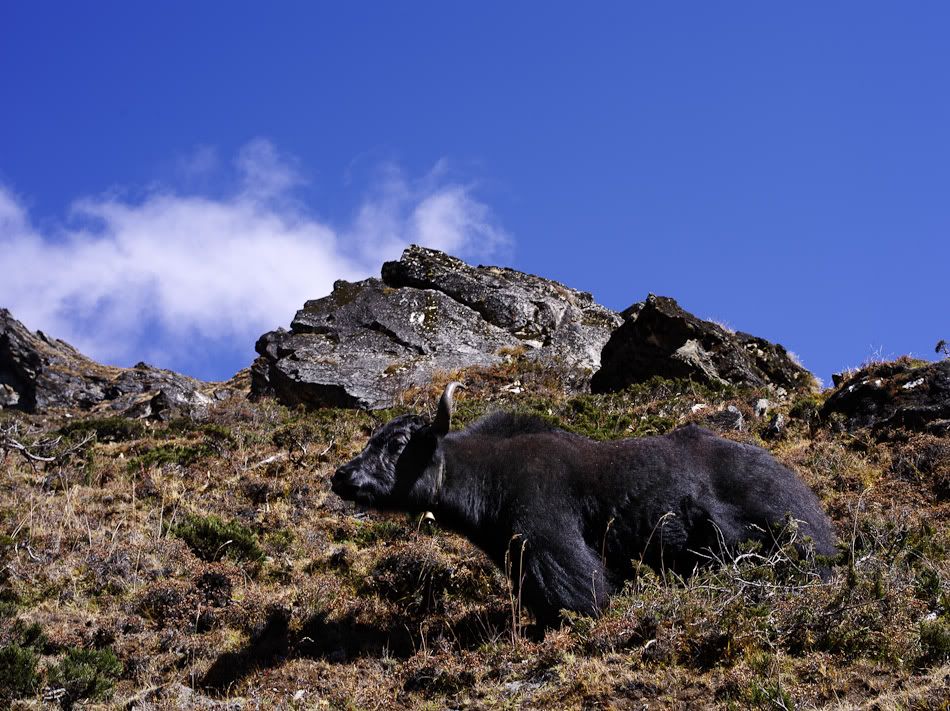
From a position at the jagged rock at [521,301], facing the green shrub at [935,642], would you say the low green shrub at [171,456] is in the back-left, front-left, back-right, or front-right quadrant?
front-right

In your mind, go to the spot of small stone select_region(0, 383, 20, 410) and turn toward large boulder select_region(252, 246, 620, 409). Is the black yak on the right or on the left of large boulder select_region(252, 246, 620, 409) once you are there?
right

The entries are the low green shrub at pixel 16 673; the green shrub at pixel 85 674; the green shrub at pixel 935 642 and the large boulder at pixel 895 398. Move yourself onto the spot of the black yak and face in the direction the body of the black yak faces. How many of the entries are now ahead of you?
2

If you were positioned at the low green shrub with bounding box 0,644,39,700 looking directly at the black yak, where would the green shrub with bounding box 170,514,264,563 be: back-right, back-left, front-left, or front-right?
front-left

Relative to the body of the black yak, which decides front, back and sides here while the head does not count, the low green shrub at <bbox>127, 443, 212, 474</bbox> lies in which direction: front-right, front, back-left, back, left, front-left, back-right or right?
front-right

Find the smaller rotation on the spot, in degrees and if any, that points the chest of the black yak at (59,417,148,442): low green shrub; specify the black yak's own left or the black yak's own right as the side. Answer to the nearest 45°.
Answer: approximately 45° to the black yak's own right

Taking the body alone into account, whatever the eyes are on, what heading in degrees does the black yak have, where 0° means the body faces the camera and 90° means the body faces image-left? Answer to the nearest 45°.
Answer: approximately 90°

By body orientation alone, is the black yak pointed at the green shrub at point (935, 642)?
no

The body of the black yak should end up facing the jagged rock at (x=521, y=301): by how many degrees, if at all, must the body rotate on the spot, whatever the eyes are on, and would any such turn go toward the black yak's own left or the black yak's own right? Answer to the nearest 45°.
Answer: approximately 90° to the black yak's own right

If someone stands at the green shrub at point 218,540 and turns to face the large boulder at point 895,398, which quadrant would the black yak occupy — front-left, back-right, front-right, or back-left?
front-right

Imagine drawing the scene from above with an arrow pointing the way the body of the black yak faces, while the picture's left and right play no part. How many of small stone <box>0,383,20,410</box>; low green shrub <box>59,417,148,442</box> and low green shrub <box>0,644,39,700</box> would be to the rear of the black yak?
0

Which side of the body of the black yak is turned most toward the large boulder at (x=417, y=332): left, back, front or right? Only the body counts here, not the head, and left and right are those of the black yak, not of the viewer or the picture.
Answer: right

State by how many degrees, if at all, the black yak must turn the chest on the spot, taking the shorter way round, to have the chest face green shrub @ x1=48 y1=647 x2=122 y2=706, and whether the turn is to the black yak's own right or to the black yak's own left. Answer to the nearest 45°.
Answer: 0° — it already faces it

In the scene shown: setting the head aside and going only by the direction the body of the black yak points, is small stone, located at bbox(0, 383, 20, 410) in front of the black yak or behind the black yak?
in front

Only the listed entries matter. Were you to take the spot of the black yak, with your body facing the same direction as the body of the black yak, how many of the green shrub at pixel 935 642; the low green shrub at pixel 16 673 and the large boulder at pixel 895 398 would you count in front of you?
1

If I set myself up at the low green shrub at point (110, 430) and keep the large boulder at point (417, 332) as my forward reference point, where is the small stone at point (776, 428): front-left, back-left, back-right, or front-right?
front-right

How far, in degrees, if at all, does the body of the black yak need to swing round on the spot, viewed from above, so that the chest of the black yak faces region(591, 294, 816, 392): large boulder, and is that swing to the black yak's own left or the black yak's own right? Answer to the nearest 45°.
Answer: approximately 90° to the black yak's own right

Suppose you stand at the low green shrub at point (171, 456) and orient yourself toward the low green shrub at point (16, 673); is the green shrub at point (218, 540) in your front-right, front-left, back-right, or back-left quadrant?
front-left
